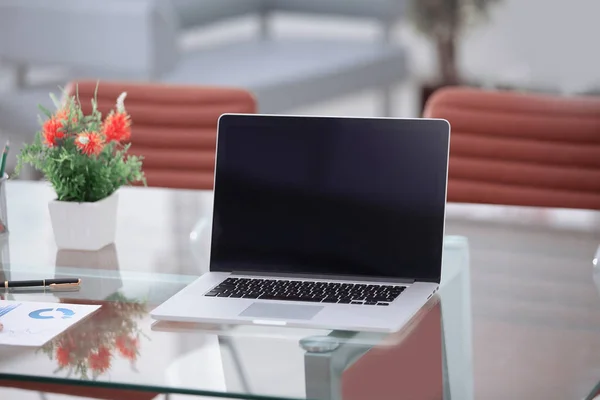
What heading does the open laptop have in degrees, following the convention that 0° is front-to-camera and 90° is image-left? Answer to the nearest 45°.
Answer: approximately 0°

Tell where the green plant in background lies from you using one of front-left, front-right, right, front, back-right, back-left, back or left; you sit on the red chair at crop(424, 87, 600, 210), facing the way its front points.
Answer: back

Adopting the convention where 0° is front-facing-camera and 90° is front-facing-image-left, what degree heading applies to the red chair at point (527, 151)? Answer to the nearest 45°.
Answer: approximately 0°

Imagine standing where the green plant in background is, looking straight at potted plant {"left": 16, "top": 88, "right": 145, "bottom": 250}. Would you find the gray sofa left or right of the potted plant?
right

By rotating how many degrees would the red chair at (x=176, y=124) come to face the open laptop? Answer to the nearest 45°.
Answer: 0° — it already faces it

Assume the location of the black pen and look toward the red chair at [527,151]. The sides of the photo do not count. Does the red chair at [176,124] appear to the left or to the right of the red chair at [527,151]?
left

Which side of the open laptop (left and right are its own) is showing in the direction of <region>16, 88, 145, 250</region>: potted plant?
right

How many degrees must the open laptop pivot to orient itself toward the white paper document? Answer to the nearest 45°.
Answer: approximately 90° to its right
